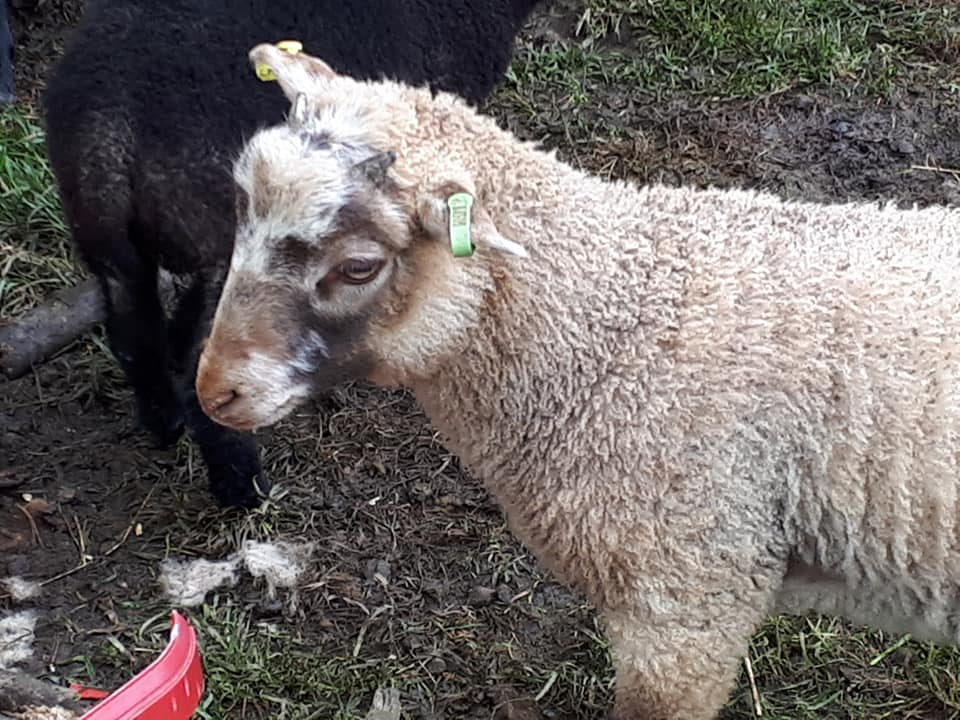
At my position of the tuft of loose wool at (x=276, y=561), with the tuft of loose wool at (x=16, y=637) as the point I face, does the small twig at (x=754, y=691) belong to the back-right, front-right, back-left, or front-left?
back-left

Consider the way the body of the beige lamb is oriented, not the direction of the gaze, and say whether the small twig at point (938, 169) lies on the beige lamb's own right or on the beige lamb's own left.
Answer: on the beige lamb's own right

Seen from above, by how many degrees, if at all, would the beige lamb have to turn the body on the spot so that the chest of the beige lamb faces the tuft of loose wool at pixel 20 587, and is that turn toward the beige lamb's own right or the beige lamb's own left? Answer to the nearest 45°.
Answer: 0° — it already faces it

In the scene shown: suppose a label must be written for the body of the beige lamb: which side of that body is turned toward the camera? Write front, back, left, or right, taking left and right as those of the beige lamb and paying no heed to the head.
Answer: left
